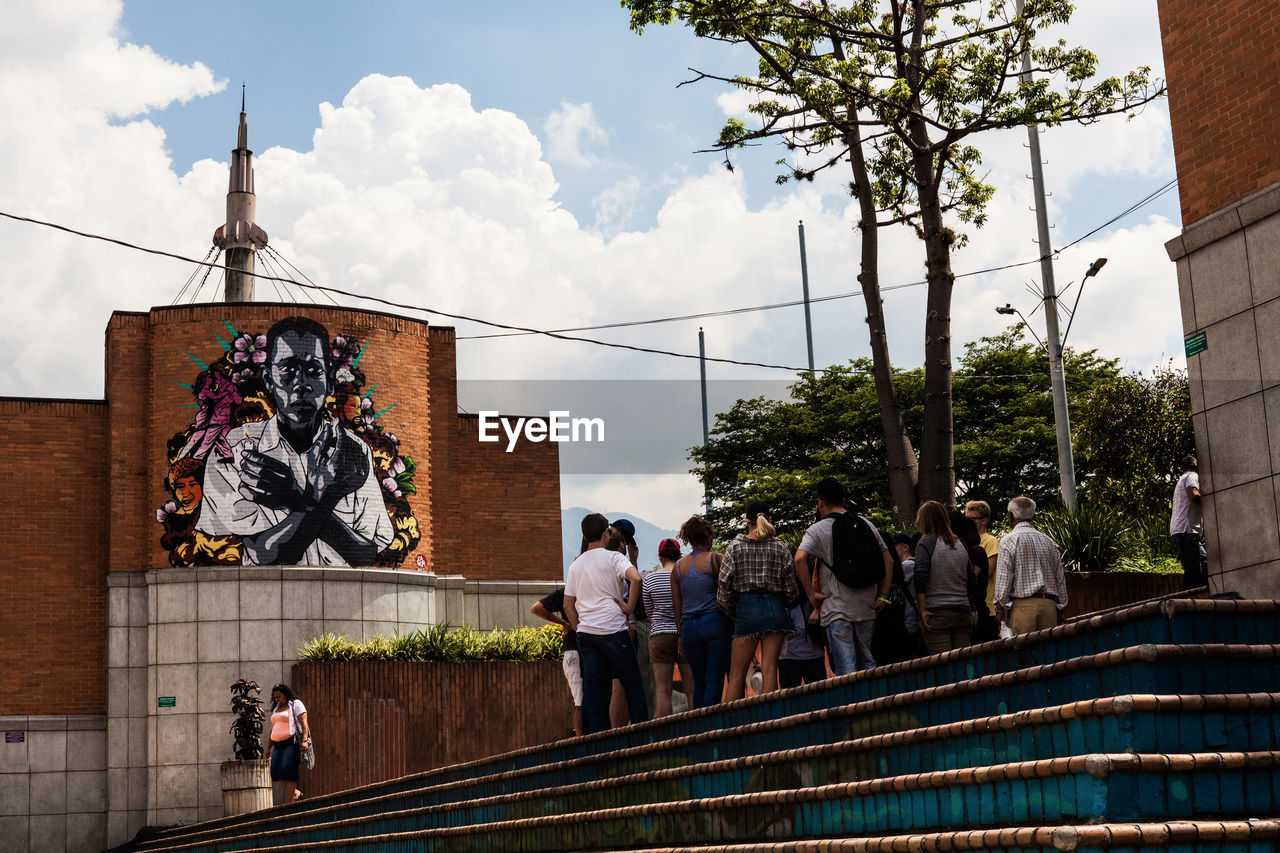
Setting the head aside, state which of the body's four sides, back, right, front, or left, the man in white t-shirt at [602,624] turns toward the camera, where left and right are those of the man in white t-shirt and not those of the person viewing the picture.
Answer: back

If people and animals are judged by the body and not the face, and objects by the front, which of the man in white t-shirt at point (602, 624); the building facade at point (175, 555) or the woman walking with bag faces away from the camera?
the man in white t-shirt

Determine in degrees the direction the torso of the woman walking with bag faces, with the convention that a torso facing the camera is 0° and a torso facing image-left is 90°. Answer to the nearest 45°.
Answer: approximately 45°

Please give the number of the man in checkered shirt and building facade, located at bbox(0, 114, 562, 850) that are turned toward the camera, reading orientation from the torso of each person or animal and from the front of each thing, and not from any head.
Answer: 1

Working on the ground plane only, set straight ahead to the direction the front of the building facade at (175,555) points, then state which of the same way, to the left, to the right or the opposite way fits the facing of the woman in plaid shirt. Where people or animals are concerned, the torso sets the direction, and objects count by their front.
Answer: the opposite way

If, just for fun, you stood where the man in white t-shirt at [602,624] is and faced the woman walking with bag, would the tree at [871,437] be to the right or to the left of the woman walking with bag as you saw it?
right

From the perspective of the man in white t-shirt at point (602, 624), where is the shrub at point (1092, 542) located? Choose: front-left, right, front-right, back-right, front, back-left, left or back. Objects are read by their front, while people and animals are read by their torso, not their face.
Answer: front-right

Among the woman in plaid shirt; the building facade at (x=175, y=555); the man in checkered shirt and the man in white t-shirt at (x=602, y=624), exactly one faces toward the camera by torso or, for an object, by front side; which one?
the building facade

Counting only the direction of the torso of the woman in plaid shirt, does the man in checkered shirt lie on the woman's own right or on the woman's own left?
on the woman's own right

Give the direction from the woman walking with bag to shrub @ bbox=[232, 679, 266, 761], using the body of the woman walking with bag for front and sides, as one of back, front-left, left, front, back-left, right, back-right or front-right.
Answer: back-right

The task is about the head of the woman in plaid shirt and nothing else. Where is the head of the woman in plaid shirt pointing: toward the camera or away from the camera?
away from the camera

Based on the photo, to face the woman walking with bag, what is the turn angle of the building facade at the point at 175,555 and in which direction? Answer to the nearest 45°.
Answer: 0° — it already faces them

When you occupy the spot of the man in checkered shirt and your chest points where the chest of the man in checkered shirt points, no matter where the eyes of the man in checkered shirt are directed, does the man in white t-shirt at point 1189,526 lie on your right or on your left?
on your right

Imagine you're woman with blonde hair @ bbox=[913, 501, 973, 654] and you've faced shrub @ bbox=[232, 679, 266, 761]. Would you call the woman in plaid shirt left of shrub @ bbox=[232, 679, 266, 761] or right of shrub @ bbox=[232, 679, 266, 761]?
left

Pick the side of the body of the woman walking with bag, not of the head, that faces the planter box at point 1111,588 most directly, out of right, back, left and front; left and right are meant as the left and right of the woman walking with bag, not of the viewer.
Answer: left

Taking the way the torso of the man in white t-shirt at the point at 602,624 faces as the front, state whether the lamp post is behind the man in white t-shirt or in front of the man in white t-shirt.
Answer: in front
